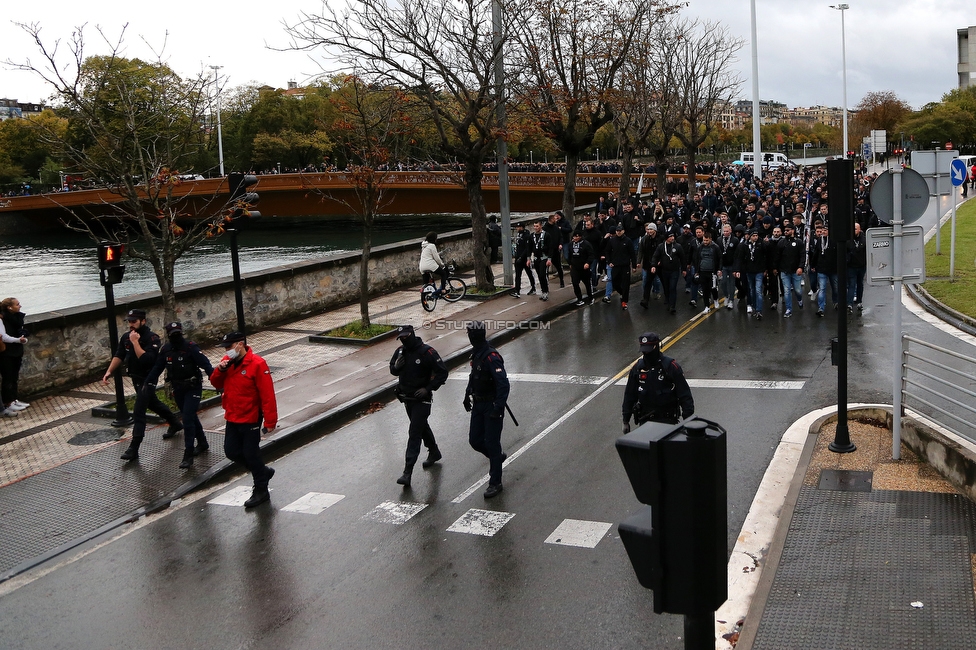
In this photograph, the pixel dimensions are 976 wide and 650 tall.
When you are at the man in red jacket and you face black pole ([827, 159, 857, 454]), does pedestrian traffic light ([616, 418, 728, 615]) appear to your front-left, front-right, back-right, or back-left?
front-right

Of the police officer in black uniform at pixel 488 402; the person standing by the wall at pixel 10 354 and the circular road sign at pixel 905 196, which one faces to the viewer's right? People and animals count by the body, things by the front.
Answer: the person standing by the wall

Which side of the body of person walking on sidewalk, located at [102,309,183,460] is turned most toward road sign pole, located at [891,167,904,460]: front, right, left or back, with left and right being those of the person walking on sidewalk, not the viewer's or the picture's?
left

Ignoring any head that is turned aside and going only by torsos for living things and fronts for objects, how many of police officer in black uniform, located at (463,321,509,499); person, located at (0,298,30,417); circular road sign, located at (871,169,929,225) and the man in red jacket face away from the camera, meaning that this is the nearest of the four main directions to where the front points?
1

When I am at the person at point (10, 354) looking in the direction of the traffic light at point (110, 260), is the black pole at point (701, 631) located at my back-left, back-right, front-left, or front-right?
front-right

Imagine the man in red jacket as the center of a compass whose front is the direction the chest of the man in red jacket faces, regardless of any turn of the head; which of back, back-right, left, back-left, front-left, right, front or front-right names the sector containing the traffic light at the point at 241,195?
back-right

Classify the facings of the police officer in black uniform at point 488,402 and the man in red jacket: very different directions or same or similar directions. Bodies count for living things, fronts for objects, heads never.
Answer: same or similar directions

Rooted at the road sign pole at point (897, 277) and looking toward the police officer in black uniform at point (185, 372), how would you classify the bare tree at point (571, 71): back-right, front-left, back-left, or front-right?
front-right

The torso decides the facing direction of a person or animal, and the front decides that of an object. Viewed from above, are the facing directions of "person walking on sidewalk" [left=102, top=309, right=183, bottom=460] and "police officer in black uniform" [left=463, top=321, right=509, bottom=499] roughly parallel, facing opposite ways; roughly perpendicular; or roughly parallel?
roughly parallel

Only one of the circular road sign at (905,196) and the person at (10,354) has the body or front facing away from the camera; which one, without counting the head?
the circular road sign

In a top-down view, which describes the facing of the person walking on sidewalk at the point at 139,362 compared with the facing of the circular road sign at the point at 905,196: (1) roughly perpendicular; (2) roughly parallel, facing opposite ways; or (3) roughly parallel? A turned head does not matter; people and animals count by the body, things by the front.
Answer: roughly parallel, facing opposite ways

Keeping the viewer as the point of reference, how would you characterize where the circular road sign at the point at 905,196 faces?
facing away from the viewer

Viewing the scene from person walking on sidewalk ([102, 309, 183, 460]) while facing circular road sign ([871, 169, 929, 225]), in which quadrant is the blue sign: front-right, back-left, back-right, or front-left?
front-left

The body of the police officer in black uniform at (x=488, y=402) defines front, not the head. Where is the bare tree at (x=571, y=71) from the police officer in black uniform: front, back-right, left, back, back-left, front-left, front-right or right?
back-right

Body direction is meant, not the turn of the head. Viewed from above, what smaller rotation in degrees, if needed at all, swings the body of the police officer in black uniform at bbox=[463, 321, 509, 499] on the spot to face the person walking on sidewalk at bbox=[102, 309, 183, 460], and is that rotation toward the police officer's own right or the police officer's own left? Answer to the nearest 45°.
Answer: approximately 90° to the police officer's own right

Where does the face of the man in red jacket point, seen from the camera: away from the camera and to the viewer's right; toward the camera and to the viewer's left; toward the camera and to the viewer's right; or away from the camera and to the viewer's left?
toward the camera and to the viewer's left

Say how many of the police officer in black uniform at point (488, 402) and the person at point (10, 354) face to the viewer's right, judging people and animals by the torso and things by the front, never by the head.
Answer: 1

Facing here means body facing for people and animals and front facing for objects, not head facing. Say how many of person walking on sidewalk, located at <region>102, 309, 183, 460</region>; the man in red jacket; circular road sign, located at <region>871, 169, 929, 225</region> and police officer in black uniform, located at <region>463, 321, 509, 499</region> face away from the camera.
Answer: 1

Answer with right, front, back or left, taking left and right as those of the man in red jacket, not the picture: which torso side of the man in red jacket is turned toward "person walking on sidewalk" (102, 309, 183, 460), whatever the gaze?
right

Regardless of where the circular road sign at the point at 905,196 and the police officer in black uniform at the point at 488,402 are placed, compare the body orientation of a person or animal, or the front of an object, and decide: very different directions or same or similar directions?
very different directions
